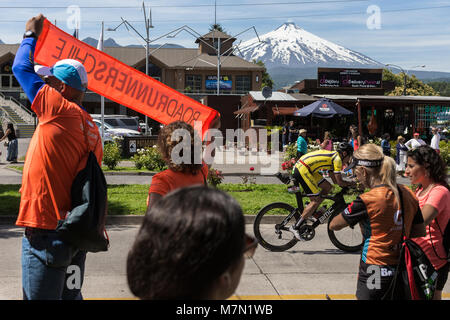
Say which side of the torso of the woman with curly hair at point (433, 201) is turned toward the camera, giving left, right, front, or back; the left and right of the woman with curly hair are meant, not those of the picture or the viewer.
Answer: left

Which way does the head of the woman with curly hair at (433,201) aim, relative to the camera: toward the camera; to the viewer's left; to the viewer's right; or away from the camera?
to the viewer's left

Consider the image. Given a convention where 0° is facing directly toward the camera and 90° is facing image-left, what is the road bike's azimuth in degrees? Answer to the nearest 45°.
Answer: approximately 270°

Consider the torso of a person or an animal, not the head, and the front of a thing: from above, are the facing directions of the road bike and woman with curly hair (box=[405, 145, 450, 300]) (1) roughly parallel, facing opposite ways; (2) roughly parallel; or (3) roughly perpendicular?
roughly parallel, facing opposite ways

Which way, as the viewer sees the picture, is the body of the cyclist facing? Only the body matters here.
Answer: to the viewer's right

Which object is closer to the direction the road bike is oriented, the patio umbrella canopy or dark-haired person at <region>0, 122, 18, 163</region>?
the patio umbrella canopy

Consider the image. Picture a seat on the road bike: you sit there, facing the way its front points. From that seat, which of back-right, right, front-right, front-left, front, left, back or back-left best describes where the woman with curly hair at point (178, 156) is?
right

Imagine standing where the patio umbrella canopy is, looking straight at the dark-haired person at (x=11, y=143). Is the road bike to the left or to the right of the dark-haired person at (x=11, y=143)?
left

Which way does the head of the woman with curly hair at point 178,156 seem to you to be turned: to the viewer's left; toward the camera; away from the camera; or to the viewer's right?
away from the camera
